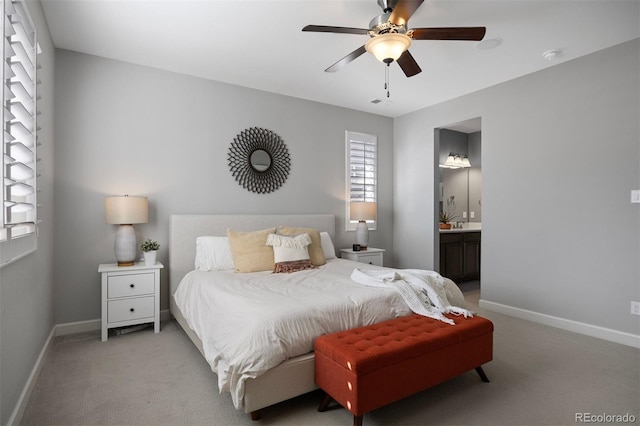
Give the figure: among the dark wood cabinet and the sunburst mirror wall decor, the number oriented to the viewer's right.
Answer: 0

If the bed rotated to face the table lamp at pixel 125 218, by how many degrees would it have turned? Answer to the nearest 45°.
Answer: approximately 180°

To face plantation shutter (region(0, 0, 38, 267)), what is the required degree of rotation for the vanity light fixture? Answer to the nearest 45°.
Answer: approximately 90° to its right

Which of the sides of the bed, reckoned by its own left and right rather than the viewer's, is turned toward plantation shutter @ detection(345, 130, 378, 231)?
left

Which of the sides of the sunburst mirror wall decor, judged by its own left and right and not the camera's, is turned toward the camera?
front

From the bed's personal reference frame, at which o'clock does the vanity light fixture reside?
The vanity light fixture is roughly at 9 o'clock from the bed.

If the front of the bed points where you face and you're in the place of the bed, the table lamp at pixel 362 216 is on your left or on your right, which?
on your left

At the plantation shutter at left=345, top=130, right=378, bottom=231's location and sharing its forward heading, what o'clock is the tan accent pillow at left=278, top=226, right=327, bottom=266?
The tan accent pillow is roughly at 2 o'clock from the plantation shutter.

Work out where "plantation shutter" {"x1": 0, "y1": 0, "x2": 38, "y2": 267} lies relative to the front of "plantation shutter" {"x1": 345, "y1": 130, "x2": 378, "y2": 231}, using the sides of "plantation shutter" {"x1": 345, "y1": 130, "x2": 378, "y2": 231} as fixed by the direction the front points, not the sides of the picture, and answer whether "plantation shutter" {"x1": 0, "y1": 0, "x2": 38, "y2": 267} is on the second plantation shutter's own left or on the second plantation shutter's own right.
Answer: on the second plantation shutter's own right

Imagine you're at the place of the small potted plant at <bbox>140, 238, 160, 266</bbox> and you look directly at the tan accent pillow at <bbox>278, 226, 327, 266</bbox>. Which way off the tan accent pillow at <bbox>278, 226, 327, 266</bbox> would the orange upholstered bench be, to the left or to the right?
right

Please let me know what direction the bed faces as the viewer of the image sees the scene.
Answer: facing the viewer and to the right of the viewer
